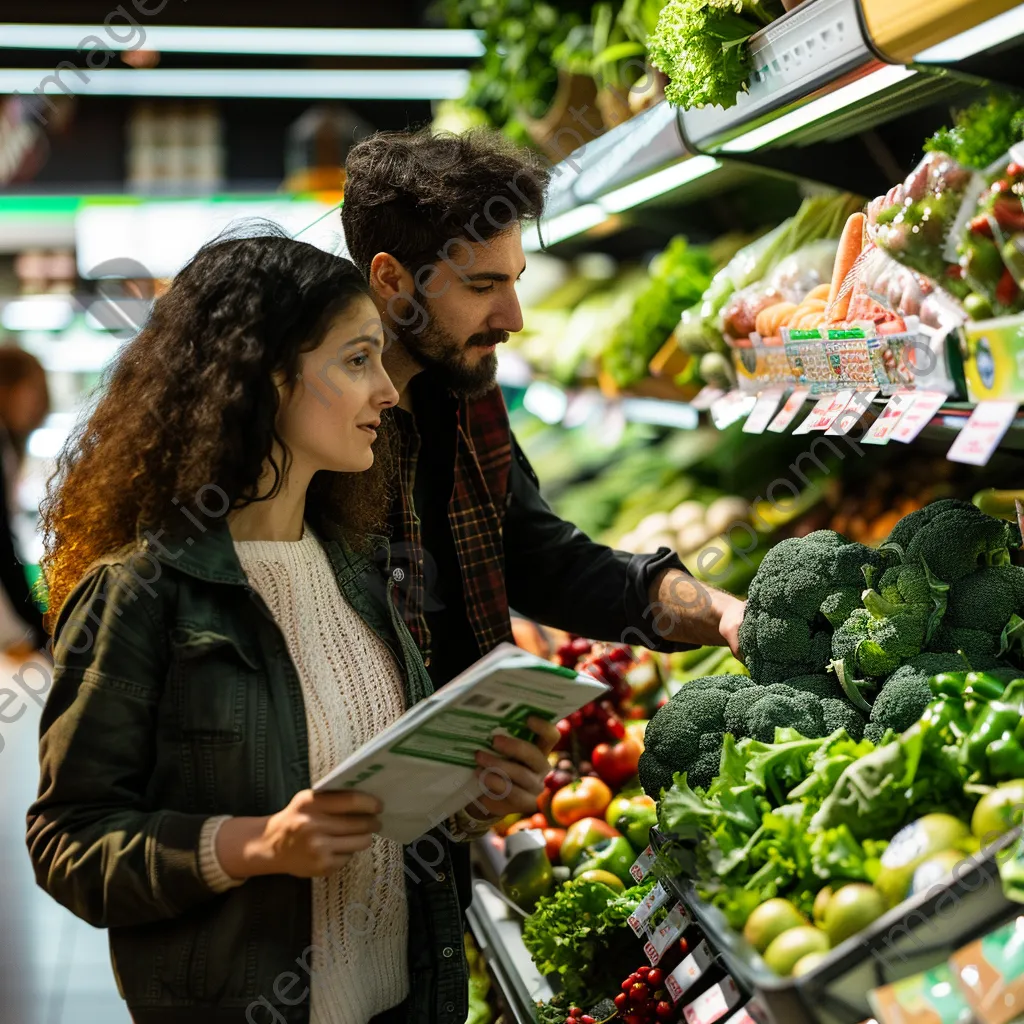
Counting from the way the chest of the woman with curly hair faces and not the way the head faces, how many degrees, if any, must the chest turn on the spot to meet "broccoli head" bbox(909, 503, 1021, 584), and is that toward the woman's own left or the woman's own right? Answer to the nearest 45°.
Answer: approximately 45° to the woman's own left

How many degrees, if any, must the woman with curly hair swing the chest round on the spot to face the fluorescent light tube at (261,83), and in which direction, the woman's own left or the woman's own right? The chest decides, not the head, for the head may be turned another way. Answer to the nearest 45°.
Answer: approximately 135° to the woman's own left

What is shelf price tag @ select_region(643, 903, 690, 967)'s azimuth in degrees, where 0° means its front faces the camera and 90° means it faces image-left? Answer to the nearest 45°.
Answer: approximately 45°

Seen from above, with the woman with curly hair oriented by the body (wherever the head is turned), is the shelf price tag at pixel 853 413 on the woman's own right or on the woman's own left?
on the woman's own left

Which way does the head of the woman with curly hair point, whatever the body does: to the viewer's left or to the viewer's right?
to the viewer's right

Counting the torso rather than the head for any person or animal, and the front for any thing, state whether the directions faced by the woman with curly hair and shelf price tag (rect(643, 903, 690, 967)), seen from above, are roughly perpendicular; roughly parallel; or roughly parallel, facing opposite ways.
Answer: roughly perpendicular

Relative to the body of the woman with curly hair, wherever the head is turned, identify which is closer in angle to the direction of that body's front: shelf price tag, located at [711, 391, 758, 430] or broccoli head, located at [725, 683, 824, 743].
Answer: the broccoli head
